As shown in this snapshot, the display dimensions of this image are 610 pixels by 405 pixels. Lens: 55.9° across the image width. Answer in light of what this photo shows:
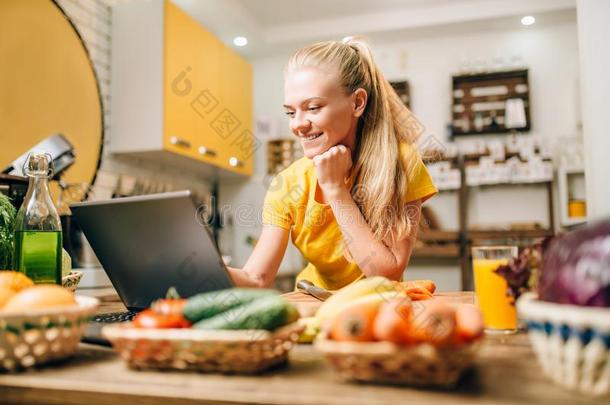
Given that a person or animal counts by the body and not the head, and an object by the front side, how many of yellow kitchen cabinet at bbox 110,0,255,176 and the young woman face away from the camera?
0

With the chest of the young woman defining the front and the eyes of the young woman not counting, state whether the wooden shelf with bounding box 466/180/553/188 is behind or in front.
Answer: behind

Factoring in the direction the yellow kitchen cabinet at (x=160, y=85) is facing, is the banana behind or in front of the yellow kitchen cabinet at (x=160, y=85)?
in front

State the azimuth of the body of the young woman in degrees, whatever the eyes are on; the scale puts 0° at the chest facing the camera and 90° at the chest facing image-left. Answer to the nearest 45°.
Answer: approximately 45°

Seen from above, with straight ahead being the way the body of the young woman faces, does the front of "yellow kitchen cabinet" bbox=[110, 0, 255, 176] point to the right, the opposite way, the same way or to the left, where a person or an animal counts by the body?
to the left

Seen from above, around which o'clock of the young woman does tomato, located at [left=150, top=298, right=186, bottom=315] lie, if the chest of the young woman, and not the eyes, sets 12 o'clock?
The tomato is roughly at 11 o'clock from the young woman.

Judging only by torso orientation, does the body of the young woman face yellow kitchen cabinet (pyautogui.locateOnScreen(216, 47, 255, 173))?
no

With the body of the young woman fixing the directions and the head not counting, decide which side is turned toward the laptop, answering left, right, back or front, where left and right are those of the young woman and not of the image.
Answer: front

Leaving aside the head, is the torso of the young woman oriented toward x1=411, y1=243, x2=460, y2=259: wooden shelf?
no

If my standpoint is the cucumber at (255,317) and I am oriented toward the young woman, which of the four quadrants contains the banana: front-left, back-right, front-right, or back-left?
front-right

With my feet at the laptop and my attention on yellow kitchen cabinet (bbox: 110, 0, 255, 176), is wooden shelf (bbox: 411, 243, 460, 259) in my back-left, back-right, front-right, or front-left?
front-right

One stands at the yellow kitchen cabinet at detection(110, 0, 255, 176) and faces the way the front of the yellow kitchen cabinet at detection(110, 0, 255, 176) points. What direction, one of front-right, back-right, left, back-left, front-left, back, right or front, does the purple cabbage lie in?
front-right

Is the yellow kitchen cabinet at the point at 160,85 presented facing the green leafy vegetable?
no

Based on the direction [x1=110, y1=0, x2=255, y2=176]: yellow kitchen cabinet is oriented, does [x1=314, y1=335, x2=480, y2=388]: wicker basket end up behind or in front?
in front

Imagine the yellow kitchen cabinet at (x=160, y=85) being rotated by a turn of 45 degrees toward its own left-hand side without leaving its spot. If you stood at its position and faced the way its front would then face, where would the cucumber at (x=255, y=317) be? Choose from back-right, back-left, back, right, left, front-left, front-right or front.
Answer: right

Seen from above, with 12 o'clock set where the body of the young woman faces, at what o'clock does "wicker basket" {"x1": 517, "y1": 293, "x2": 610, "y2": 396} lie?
The wicker basket is roughly at 10 o'clock from the young woman.

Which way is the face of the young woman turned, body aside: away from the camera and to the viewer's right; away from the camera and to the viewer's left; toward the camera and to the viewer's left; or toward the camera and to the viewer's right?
toward the camera and to the viewer's left

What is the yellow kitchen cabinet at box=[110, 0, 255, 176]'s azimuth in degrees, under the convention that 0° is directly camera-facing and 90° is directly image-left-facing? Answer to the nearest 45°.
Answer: approximately 315°
